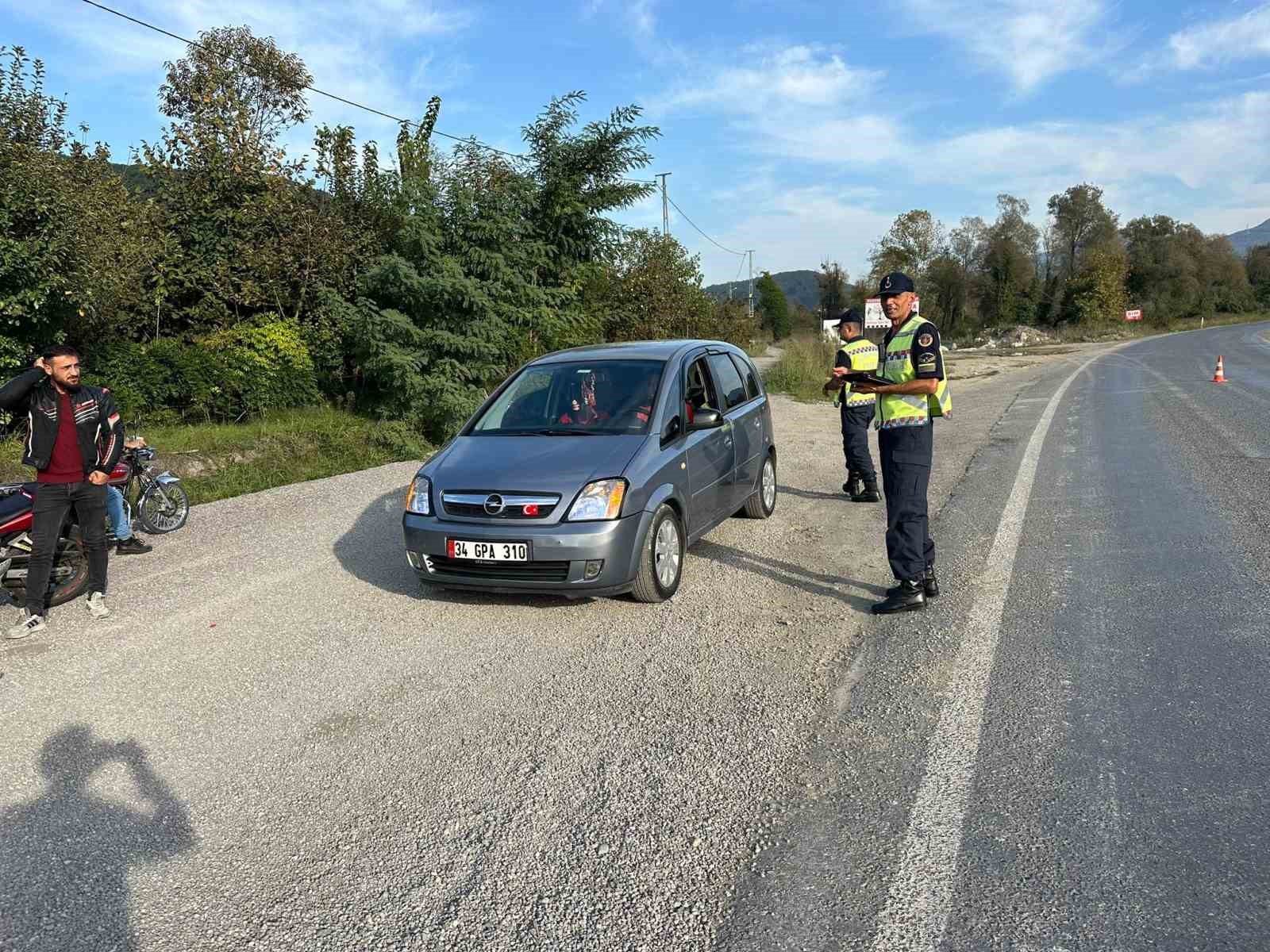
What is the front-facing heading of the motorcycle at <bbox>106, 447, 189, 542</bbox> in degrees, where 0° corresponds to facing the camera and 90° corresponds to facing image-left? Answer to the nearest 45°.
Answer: approximately 270°

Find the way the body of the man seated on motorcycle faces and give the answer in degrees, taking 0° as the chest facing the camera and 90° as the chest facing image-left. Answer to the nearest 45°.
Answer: approximately 270°

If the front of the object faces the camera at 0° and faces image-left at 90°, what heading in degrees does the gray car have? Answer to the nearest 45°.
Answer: approximately 45°

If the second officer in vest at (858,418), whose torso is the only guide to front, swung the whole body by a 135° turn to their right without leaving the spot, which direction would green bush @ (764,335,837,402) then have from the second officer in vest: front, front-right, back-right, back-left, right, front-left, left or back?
left

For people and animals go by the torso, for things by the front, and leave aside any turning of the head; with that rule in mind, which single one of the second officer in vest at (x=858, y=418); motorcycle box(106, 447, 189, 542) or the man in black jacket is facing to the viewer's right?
the motorcycle

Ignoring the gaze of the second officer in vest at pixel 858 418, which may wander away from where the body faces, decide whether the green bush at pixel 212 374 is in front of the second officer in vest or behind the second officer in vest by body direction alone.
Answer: in front

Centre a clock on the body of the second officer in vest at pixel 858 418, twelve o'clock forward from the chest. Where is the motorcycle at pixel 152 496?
The motorcycle is roughly at 10 o'clock from the second officer in vest.

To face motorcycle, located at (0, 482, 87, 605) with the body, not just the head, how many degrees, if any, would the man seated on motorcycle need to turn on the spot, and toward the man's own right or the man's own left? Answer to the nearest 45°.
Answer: approximately 135° to the man's own right

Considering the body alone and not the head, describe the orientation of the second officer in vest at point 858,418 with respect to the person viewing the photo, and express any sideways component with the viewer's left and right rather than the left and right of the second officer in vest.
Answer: facing away from the viewer and to the left of the viewer

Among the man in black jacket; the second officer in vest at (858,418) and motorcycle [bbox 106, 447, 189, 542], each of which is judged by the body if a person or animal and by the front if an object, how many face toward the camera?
1

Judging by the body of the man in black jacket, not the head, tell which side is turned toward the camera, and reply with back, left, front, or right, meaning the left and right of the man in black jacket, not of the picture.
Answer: front

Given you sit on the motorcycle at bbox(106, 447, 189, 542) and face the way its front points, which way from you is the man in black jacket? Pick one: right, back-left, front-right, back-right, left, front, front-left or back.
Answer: right
